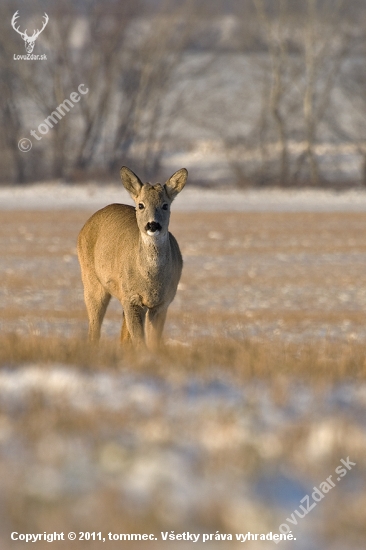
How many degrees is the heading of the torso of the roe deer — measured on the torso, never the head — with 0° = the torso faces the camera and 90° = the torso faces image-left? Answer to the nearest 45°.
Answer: approximately 315°
